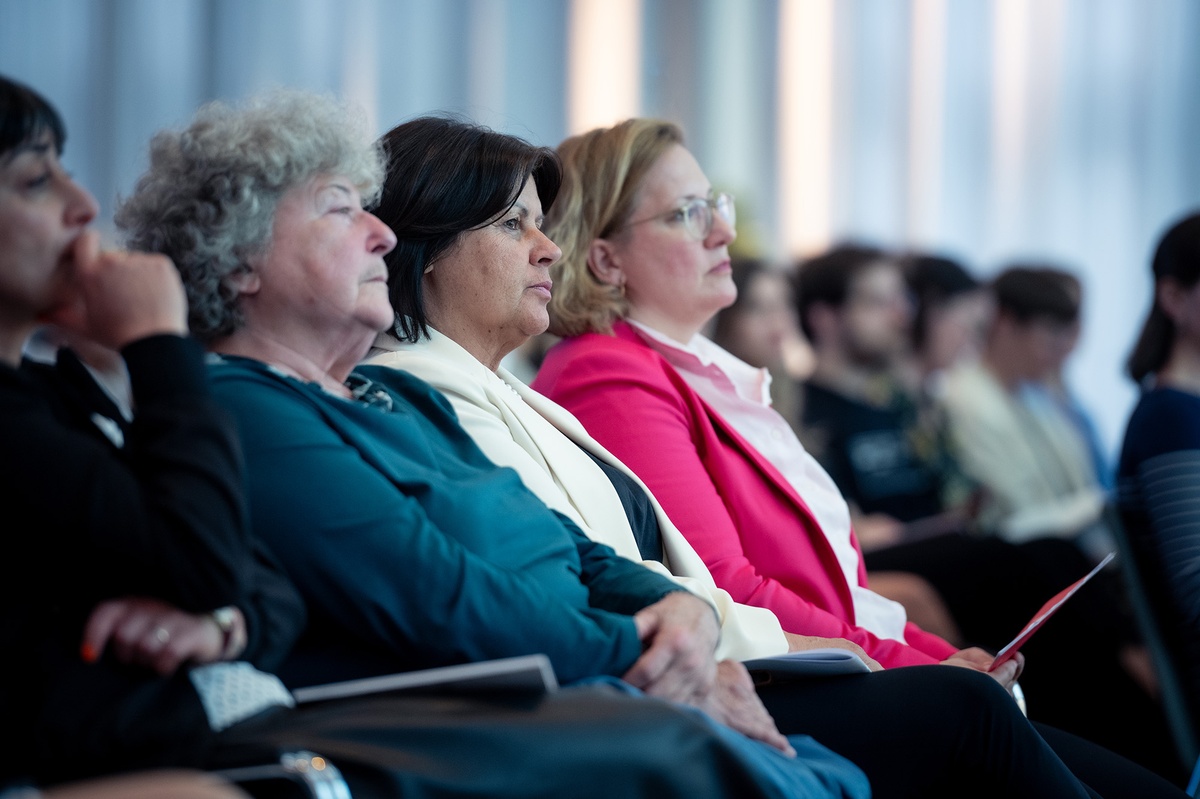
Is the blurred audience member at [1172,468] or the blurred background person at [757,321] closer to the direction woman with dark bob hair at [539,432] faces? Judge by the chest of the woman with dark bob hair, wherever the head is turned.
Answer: the blurred audience member

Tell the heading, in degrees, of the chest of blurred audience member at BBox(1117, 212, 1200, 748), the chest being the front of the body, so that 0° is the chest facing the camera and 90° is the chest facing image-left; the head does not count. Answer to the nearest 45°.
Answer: approximately 270°

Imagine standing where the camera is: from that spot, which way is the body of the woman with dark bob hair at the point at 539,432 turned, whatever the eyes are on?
to the viewer's right

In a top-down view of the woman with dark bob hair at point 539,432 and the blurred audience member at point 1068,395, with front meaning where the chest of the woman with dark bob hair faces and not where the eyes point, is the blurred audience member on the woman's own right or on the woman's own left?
on the woman's own left

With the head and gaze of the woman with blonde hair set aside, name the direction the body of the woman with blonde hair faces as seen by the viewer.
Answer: to the viewer's right

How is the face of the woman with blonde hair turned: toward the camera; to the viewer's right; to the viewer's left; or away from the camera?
to the viewer's right

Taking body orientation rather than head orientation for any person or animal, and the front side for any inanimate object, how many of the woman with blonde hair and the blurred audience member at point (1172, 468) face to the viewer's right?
2

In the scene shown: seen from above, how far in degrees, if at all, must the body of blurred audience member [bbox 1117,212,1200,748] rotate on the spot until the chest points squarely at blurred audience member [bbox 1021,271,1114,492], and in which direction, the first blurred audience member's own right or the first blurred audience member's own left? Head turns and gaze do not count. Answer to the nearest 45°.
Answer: approximately 90° to the first blurred audience member's own left

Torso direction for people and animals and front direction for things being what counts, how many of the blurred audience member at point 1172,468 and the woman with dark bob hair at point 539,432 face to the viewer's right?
2

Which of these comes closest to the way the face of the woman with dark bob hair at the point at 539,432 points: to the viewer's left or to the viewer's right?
to the viewer's right
